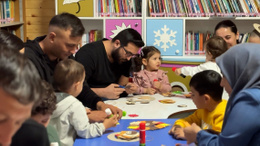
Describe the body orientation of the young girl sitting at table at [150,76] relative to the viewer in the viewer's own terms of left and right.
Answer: facing the viewer and to the right of the viewer

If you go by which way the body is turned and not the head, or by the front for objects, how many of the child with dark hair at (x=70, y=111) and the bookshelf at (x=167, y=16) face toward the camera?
1

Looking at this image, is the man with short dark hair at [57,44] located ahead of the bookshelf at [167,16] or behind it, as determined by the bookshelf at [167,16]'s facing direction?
ahead

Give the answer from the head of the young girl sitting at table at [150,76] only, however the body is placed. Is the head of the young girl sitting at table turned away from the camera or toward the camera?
toward the camera

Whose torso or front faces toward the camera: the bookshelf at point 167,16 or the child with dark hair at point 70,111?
the bookshelf

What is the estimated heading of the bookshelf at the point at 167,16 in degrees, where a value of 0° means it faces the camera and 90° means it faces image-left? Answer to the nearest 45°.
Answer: approximately 0°

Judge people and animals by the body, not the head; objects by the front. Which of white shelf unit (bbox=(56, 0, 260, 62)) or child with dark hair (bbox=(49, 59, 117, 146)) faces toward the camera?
the white shelf unit

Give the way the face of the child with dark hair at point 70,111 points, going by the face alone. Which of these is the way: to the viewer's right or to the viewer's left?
to the viewer's right

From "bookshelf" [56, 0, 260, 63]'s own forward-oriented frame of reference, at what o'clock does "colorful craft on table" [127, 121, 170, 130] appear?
The colorful craft on table is roughly at 12 o'clock from the bookshelf.

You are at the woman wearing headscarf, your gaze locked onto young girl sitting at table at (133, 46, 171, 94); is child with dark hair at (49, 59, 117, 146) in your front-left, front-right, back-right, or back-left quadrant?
front-left

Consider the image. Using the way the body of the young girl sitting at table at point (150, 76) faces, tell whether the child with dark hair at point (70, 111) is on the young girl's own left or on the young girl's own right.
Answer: on the young girl's own right

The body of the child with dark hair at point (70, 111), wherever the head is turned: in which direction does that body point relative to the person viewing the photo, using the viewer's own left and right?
facing away from the viewer and to the right of the viewer
